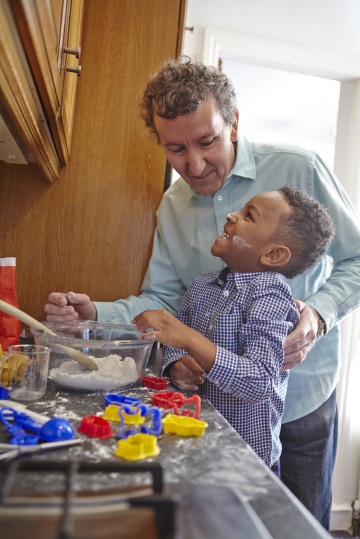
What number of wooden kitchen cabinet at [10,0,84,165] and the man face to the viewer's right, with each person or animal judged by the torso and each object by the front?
1

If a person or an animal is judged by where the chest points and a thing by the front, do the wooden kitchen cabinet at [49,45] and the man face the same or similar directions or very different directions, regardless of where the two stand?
very different directions

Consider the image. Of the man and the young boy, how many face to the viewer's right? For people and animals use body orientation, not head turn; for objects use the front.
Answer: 0

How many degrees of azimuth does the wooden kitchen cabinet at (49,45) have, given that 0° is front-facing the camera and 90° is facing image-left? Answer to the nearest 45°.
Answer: approximately 270°

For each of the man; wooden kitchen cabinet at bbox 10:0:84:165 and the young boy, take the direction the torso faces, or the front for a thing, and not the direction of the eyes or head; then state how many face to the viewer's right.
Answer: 1

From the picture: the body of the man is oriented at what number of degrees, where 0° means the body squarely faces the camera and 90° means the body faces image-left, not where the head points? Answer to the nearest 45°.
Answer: approximately 45°

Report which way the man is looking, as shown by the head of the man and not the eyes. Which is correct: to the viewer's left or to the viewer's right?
to the viewer's left

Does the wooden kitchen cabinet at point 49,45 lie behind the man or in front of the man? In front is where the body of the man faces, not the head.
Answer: in front

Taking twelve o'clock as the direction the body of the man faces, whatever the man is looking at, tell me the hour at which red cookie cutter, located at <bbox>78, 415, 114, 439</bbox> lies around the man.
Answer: The red cookie cutter is roughly at 11 o'clock from the man.
